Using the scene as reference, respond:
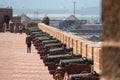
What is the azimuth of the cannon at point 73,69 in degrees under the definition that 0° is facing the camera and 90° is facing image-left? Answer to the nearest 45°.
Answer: approximately 270°
